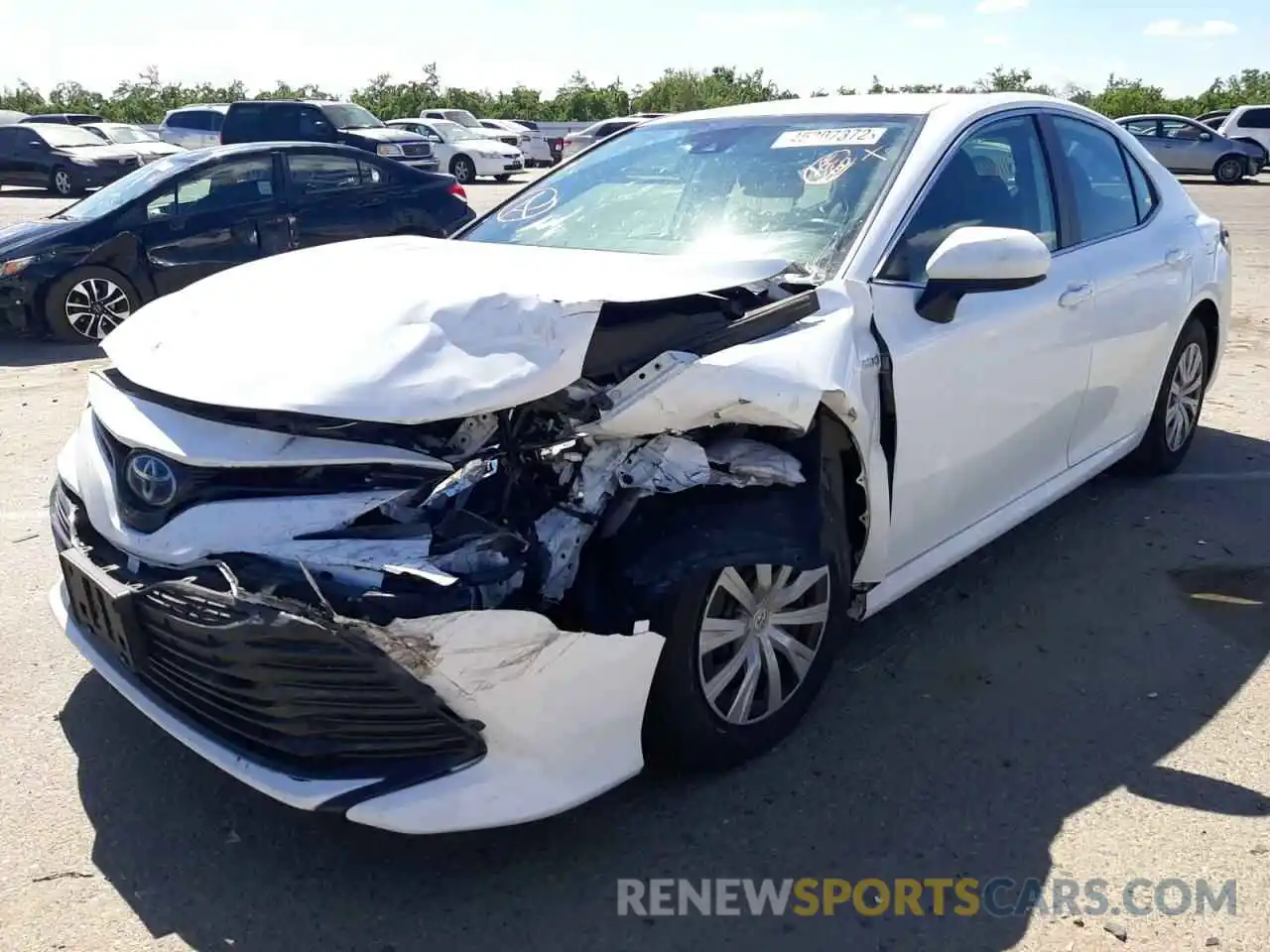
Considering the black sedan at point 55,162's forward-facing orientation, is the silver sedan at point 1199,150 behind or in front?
in front

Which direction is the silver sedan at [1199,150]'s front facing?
to the viewer's right

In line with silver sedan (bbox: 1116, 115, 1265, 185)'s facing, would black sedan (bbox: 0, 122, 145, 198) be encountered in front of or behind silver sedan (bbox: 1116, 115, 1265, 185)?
behind

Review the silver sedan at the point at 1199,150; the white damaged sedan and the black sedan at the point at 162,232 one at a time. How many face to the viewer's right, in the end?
1

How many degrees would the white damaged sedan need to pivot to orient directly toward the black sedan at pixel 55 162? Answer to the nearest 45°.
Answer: approximately 90° to its right

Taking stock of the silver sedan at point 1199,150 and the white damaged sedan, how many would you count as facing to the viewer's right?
1

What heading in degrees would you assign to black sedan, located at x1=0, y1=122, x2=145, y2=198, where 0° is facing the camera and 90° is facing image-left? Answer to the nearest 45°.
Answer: approximately 315°

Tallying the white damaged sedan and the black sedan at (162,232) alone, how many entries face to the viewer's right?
0

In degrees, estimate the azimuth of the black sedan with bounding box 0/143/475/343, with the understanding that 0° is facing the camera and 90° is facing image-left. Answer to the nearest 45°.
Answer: approximately 45°

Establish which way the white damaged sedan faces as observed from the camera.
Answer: facing the viewer and to the left of the viewer

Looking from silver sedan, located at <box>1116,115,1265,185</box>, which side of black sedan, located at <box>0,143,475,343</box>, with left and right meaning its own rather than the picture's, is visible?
back

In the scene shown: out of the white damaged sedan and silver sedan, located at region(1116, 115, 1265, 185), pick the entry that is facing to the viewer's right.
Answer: the silver sedan

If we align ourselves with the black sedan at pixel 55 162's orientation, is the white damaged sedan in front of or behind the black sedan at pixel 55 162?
in front

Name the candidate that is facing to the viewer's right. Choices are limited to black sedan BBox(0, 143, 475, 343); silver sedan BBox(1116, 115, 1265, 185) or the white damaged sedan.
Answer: the silver sedan
